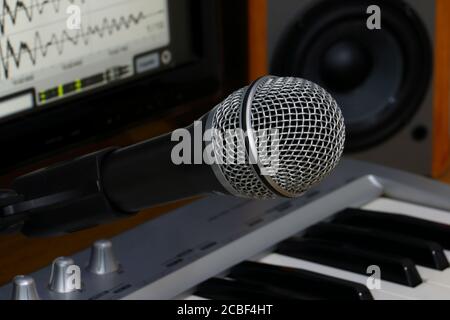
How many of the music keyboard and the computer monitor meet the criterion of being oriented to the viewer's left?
0

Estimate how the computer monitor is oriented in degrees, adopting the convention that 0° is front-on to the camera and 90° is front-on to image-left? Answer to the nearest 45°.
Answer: approximately 315°
